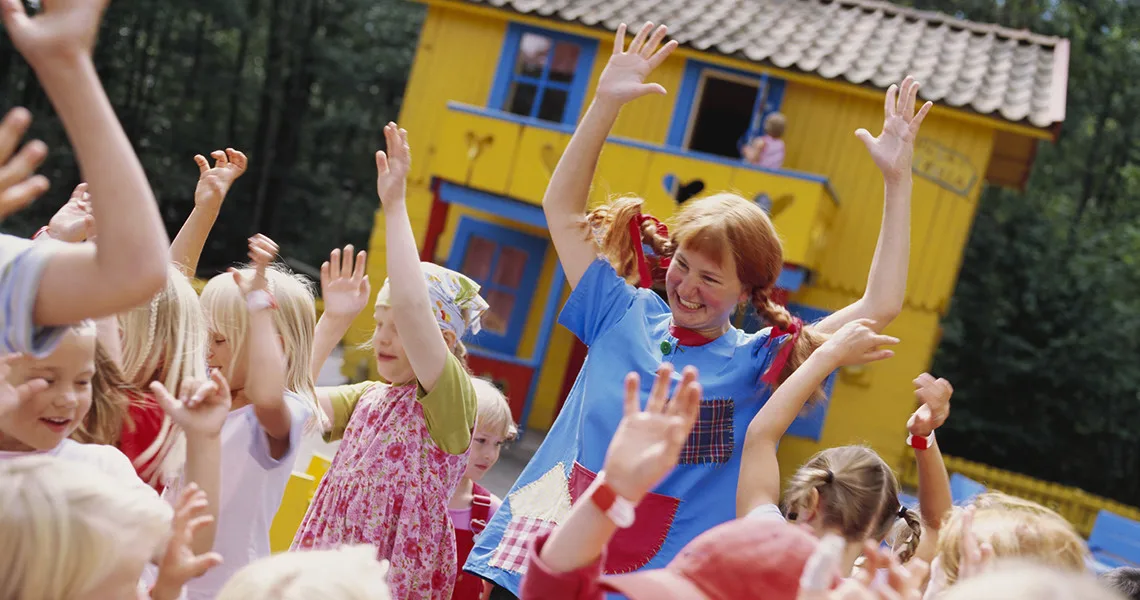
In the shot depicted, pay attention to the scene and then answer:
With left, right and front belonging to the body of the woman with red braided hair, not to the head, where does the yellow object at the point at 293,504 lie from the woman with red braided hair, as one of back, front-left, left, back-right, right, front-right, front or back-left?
back-right

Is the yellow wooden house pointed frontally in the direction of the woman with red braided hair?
yes

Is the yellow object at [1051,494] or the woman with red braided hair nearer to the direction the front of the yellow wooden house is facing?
the woman with red braided hair

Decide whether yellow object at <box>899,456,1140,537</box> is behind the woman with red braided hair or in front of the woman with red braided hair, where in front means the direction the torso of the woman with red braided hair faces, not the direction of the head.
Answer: behind

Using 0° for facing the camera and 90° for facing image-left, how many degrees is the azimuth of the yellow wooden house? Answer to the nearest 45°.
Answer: approximately 0°

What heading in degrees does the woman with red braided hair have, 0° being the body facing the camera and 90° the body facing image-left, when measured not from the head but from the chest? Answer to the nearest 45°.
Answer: approximately 0°

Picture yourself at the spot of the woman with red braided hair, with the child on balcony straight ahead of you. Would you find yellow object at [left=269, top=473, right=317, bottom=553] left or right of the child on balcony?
left

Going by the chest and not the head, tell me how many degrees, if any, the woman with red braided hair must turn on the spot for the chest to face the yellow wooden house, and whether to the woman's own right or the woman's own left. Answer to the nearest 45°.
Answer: approximately 180°

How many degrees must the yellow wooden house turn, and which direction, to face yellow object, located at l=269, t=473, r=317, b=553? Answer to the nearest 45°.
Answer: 0° — it already faces it

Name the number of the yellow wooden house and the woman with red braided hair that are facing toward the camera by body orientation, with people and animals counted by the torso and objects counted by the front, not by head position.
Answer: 2
